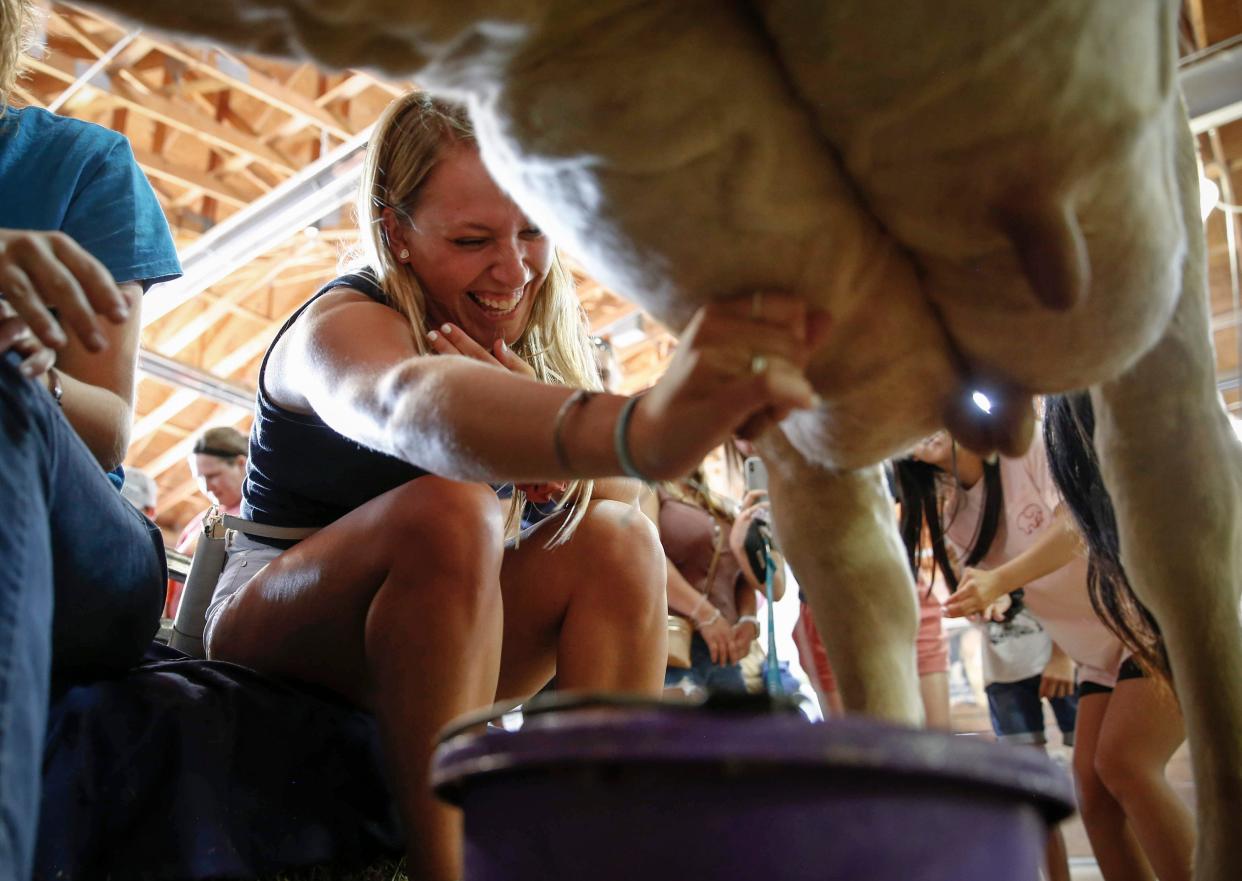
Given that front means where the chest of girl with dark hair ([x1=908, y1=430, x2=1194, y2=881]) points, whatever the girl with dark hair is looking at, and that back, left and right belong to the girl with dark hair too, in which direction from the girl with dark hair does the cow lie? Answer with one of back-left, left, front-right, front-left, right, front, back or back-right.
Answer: front-left

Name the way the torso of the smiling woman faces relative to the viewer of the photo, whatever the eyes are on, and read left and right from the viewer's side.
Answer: facing the viewer and to the right of the viewer

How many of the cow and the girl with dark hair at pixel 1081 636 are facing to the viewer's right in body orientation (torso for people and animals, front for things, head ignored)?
0

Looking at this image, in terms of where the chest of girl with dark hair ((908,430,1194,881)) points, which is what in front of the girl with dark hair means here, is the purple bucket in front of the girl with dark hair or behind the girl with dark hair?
in front

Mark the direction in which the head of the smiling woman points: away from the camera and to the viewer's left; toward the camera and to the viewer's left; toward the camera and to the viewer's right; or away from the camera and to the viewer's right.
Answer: toward the camera and to the viewer's right

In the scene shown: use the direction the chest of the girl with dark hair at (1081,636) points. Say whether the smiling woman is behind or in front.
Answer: in front

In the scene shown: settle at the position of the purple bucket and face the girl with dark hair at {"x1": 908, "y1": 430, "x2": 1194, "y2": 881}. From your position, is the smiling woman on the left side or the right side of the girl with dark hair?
left

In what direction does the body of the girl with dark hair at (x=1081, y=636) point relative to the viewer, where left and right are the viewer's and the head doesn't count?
facing the viewer and to the left of the viewer
